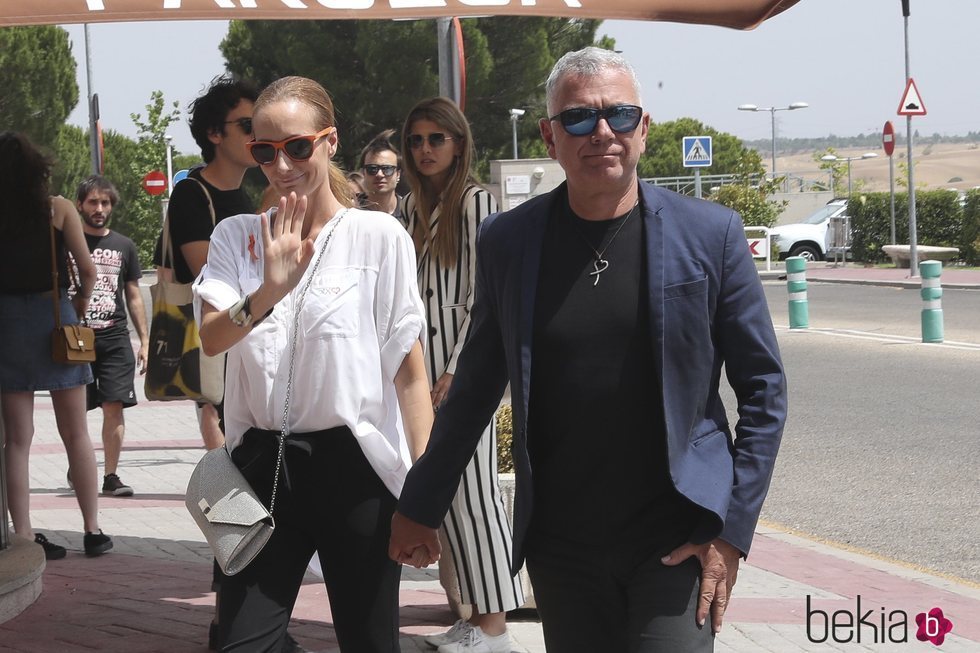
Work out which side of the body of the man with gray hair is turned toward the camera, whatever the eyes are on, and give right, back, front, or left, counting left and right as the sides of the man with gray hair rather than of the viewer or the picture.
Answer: front

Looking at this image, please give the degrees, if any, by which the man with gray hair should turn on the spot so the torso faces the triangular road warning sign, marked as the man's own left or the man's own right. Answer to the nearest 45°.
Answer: approximately 180°

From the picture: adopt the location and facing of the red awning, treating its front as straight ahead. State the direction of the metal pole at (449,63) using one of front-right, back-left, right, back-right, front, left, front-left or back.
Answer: back

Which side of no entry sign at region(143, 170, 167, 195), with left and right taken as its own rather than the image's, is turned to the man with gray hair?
front

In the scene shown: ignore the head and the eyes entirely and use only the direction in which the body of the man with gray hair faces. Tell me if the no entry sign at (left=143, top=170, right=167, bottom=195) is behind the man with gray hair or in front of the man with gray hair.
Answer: behind

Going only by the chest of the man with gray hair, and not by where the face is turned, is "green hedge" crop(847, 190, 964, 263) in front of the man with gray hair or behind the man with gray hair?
behind

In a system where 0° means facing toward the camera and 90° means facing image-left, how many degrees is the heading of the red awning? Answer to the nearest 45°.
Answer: approximately 0°

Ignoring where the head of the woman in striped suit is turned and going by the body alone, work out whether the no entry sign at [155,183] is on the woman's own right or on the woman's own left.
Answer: on the woman's own right

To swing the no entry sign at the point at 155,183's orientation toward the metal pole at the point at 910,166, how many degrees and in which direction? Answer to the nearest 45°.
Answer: approximately 45° to its left

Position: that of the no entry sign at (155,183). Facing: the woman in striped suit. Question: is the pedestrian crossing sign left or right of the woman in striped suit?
left

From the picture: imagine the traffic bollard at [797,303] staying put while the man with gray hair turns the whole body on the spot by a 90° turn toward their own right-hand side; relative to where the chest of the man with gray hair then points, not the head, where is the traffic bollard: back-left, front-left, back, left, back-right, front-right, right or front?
right

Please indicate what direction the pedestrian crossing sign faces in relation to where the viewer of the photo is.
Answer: facing the viewer

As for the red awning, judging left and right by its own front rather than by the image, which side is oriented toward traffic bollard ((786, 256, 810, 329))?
back
